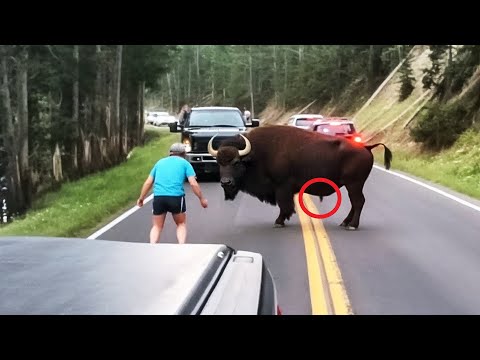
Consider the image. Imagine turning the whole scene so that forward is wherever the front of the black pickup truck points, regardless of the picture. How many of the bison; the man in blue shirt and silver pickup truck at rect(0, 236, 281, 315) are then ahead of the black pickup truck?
3

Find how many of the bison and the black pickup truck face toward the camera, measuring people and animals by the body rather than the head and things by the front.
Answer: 1

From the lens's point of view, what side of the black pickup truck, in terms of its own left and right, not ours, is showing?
front

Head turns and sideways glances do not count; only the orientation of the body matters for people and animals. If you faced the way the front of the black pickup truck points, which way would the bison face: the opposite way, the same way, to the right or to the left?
to the right

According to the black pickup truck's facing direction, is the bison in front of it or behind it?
in front

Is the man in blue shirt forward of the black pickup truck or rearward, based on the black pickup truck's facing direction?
forward

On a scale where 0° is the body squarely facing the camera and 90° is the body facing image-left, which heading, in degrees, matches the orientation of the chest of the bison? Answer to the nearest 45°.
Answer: approximately 90°

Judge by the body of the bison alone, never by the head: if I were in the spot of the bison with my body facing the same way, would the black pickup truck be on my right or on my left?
on my right

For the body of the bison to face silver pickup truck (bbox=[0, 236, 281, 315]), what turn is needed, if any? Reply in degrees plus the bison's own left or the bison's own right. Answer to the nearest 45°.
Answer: approximately 90° to the bison's own left

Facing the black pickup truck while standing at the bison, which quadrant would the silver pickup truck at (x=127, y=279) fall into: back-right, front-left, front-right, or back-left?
back-left
